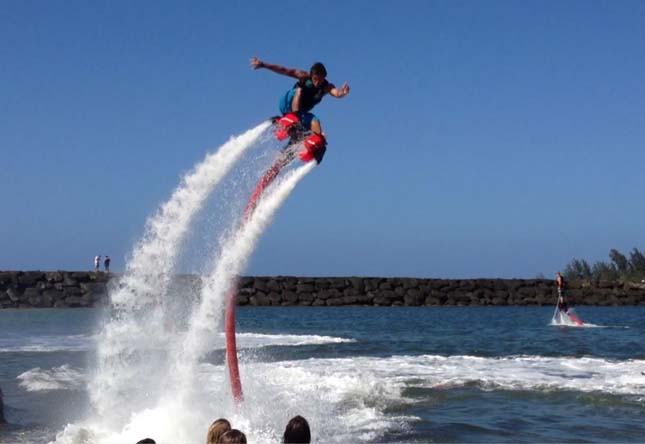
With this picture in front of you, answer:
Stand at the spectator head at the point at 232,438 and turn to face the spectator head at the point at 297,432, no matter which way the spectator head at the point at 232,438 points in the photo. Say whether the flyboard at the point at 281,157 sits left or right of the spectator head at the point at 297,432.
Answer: left

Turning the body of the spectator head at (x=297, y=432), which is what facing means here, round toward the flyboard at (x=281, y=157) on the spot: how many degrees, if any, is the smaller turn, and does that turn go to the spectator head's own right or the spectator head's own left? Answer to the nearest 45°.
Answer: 0° — they already face it

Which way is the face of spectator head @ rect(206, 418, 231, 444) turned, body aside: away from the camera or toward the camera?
away from the camera

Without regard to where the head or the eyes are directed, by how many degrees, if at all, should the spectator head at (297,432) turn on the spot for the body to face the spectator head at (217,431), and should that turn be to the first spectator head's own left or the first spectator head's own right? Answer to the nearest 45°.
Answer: approximately 90° to the first spectator head's own left

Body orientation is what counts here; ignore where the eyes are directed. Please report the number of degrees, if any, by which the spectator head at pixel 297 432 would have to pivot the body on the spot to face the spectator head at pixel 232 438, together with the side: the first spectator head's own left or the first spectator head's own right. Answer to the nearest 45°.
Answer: approximately 135° to the first spectator head's own left

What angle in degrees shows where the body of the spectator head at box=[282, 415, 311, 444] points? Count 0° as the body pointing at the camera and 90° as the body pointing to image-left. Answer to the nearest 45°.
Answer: approximately 180°

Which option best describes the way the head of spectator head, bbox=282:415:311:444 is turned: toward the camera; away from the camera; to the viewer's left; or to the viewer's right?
away from the camera
